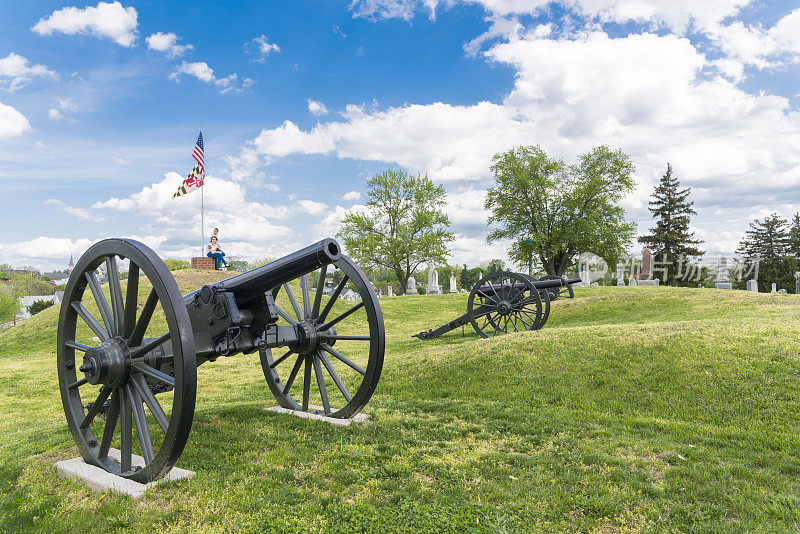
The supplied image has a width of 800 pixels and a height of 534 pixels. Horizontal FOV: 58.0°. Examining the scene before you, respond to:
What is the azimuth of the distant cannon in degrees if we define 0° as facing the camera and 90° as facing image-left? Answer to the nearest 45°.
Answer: approximately 270°

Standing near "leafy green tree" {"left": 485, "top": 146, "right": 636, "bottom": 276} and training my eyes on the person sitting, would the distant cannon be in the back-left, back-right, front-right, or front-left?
front-left

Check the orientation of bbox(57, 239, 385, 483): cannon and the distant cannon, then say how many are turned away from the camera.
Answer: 0

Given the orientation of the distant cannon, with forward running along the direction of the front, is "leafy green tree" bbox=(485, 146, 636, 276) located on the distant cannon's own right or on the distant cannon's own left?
on the distant cannon's own left

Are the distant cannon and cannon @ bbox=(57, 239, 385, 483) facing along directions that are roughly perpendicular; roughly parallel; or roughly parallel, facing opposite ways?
roughly parallel

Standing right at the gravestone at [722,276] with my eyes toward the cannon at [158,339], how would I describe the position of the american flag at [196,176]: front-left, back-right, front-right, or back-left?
front-right

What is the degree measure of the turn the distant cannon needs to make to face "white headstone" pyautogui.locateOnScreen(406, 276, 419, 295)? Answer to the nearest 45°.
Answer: approximately 90° to its left

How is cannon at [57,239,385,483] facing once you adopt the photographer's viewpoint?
facing the viewer and to the right of the viewer

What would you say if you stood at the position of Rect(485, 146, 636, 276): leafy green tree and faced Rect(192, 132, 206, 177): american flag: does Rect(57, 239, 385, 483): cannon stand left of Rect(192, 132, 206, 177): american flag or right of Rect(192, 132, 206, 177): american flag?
left

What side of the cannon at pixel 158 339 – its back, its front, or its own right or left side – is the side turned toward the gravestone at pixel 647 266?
left
